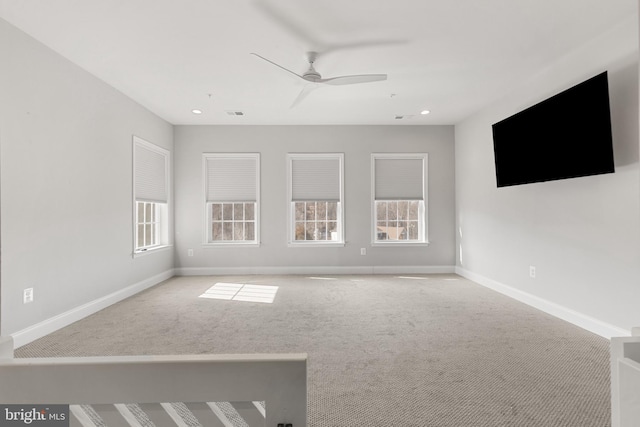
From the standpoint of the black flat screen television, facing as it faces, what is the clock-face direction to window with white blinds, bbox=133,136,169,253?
The window with white blinds is roughly at 1 o'clock from the black flat screen television.

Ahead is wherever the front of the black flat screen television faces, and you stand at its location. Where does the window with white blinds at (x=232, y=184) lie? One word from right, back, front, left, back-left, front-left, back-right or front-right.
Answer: front-right

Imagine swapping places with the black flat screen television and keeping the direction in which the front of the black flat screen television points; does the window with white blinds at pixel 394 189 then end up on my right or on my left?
on my right

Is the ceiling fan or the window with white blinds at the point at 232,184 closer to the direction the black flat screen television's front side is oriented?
the ceiling fan

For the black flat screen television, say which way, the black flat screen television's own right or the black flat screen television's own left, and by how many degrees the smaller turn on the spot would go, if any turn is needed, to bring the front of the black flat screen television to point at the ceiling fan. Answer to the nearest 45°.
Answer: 0° — it already faces it

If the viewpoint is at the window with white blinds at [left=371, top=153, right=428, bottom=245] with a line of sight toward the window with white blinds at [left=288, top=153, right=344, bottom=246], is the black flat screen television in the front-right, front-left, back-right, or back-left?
back-left

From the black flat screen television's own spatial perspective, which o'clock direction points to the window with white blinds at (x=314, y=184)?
The window with white blinds is roughly at 2 o'clock from the black flat screen television.

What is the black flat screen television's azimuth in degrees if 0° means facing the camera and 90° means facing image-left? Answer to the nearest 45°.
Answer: approximately 45°
